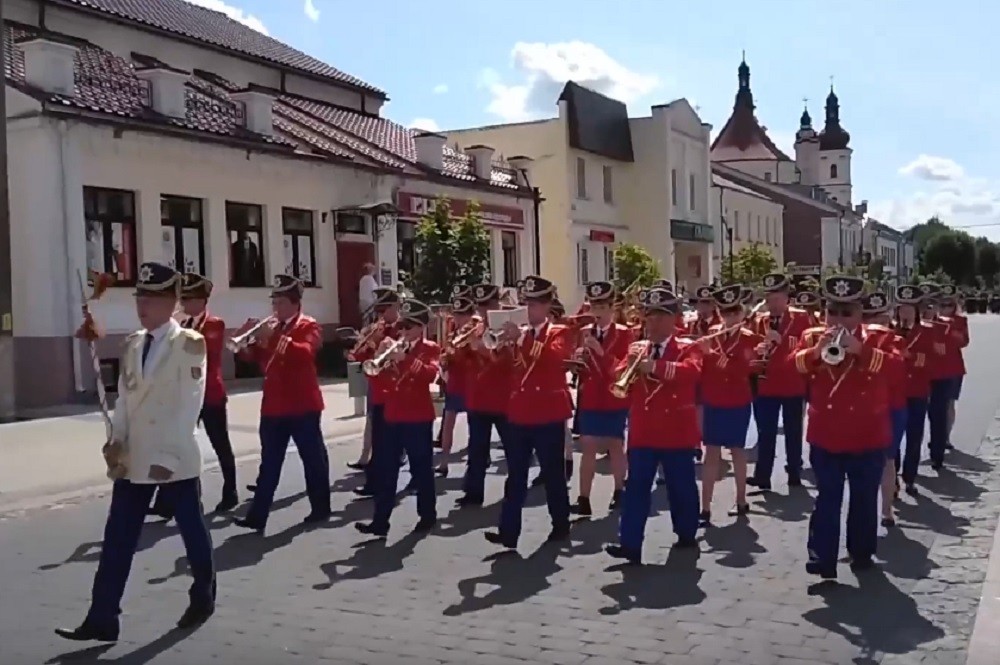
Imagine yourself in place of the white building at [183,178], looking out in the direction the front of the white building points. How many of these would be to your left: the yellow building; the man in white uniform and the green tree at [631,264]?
2

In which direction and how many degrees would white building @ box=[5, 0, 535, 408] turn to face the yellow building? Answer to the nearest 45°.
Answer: approximately 90° to its left

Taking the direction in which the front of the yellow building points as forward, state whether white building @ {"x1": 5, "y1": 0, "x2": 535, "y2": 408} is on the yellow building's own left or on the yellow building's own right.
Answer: on the yellow building's own right

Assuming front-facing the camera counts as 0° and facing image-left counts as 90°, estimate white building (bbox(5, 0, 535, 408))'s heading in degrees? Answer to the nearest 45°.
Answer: approximately 315°

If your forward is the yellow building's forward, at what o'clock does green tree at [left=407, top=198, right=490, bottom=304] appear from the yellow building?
The green tree is roughly at 2 o'clock from the yellow building.

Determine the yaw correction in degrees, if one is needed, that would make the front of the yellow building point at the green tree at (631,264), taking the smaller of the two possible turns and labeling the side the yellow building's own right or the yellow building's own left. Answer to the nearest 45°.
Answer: approximately 45° to the yellow building's own right

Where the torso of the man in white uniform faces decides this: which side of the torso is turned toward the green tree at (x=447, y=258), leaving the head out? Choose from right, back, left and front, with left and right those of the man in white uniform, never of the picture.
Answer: back

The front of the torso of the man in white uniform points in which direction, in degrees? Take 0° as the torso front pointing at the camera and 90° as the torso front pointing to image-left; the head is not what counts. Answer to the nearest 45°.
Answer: approximately 45°

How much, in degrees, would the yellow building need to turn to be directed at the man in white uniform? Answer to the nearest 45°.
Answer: approximately 45° to its right

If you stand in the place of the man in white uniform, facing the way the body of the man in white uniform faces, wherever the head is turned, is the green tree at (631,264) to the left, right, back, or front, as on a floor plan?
back

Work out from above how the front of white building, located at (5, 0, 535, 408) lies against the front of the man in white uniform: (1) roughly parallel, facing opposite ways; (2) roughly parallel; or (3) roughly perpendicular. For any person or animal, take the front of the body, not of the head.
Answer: roughly perpendicular
